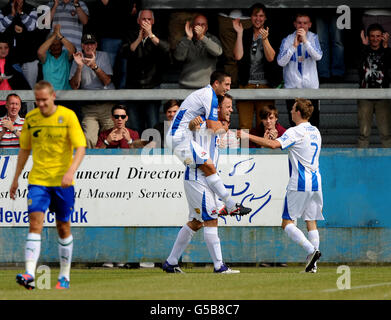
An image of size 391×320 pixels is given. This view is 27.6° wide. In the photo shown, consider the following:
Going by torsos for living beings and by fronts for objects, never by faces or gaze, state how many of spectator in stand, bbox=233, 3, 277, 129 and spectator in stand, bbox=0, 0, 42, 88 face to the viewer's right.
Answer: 0

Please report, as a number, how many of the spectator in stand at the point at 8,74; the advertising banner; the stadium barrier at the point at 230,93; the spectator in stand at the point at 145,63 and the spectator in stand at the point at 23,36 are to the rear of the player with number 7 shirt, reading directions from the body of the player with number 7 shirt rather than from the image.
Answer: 0

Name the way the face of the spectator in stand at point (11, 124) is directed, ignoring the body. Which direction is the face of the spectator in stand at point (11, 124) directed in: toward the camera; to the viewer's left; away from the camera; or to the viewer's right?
toward the camera

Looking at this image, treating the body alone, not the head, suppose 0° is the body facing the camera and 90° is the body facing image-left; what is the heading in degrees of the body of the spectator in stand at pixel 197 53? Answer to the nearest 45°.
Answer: approximately 0°

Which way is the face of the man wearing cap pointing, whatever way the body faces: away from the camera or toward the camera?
toward the camera

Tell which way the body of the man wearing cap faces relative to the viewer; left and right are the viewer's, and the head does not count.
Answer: facing the viewer

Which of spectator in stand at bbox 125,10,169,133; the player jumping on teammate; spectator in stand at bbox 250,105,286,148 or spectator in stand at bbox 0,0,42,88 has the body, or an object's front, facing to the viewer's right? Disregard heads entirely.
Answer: the player jumping on teammate

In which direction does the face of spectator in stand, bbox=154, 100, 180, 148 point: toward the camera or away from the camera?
toward the camera

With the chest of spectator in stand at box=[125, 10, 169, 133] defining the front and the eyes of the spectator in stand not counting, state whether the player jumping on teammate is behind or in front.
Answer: in front

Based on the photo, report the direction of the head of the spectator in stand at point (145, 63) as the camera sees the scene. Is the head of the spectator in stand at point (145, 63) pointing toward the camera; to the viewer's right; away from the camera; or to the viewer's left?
toward the camera

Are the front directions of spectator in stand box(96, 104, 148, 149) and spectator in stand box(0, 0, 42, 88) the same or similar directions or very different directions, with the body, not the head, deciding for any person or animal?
same or similar directions

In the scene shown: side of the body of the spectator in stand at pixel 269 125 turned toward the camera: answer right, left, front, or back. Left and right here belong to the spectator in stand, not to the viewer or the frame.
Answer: front

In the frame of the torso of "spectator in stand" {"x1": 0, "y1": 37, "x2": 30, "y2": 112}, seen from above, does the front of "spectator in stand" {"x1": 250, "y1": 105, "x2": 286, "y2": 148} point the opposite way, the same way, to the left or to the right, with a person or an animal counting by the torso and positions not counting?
the same way

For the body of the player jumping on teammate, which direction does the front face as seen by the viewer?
to the viewer's right
